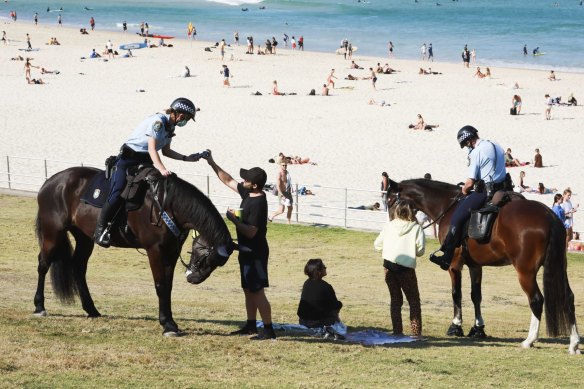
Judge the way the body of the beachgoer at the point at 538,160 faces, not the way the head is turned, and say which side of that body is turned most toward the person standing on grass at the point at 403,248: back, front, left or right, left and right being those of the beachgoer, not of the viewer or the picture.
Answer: back

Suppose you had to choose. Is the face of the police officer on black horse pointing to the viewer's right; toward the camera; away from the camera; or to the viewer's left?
to the viewer's right

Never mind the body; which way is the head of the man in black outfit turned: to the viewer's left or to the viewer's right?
to the viewer's left

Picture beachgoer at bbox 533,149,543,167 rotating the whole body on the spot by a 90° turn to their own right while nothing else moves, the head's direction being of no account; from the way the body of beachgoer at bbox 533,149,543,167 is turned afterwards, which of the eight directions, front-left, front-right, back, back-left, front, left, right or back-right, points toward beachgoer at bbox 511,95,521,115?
left

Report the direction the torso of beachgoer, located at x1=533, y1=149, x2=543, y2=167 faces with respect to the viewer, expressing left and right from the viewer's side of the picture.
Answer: facing away from the viewer

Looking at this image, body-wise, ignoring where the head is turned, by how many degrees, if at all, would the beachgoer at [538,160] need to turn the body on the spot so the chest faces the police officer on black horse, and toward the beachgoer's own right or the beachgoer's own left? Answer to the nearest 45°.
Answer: approximately 180°

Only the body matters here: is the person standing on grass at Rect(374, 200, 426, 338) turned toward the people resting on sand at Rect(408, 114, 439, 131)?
yes

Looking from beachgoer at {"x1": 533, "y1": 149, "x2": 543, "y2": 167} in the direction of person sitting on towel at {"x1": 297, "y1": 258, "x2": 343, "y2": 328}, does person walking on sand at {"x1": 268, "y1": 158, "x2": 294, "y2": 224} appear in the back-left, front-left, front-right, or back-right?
front-right

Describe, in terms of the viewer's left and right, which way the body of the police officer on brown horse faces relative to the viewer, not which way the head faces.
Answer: facing to the left of the viewer

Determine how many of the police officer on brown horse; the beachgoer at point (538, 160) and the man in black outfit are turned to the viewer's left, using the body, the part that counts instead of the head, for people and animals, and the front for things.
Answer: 2

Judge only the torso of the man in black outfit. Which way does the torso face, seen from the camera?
to the viewer's left

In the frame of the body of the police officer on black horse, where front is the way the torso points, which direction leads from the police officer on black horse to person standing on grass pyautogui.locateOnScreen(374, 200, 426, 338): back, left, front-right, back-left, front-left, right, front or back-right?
front

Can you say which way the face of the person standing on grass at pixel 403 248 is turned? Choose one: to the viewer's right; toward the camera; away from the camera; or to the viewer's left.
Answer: away from the camera

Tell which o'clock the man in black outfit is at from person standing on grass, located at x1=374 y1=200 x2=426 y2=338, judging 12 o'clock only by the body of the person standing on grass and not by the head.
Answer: The man in black outfit is roughly at 8 o'clock from the person standing on grass.
